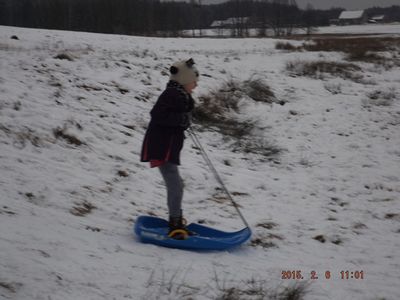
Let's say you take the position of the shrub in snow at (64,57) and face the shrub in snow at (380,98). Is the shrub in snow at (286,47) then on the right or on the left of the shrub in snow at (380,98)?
left

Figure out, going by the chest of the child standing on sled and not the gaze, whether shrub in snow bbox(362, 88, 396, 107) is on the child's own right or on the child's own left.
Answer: on the child's own left

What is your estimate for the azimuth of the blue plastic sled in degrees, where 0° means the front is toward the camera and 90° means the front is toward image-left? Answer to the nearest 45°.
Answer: approximately 270°

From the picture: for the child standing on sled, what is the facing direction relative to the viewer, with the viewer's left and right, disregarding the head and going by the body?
facing to the right of the viewer

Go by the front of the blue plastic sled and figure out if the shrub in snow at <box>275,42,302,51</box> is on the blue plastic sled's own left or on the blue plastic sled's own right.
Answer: on the blue plastic sled's own left

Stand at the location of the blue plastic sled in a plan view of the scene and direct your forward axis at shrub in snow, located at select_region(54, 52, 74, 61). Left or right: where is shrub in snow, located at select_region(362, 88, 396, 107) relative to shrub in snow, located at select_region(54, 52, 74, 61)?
right

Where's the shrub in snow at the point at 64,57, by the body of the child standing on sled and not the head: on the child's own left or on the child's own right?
on the child's own left

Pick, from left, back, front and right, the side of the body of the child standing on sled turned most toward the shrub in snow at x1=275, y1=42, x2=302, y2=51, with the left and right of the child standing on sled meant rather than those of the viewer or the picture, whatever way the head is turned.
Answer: left

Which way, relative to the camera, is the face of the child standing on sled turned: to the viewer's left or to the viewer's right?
to the viewer's right
